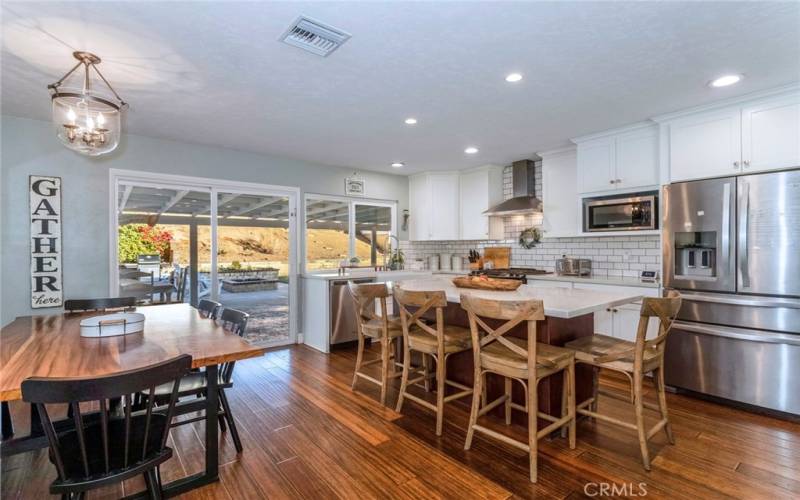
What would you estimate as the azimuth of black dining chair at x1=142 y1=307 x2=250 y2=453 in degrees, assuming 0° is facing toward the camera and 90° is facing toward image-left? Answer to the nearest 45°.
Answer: approximately 45°

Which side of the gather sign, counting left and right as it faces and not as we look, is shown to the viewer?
front

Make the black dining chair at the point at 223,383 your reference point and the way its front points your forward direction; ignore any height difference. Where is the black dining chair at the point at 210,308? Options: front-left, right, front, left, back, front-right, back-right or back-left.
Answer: back-right

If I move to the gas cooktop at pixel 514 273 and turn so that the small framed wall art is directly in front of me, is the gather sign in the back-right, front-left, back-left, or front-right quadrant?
front-left

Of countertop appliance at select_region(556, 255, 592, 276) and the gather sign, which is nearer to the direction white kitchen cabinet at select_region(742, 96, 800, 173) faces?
the gather sign

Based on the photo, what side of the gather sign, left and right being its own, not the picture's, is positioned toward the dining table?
front

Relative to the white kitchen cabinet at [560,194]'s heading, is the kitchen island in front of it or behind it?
in front

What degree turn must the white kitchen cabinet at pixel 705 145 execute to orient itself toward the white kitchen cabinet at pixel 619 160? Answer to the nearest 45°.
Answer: approximately 45° to its right

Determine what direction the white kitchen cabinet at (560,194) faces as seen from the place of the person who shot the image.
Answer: facing the viewer and to the left of the viewer

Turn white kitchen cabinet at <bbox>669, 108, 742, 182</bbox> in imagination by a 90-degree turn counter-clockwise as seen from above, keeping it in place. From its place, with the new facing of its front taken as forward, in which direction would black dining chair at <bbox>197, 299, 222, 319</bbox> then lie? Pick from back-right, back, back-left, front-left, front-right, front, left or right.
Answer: right

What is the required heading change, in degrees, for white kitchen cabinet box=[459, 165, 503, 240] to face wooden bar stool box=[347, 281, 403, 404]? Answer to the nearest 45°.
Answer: approximately 45° to its left

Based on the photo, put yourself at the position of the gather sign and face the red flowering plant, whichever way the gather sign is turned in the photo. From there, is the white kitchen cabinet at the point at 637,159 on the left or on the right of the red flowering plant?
right

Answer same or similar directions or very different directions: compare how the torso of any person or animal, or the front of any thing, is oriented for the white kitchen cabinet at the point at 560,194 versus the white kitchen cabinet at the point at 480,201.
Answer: same or similar directions

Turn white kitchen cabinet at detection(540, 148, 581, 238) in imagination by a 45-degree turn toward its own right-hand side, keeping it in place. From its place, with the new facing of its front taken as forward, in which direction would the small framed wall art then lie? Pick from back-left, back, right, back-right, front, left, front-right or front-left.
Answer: front

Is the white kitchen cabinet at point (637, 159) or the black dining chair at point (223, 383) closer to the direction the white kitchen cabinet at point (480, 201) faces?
the black dining chair

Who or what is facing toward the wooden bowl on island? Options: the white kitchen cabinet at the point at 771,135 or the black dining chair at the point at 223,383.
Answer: the white kitchen cabinet

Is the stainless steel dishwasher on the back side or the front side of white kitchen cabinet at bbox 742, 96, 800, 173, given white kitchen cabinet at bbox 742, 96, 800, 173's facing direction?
on the front side

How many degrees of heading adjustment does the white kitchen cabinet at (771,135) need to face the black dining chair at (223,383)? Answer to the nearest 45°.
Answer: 0° — it already faces it
